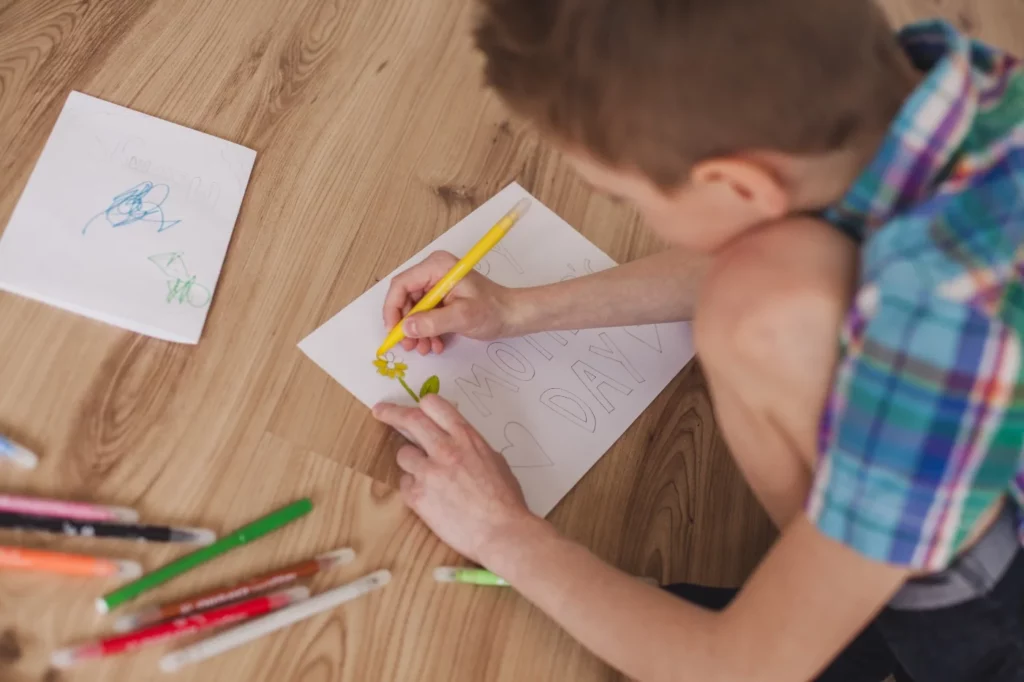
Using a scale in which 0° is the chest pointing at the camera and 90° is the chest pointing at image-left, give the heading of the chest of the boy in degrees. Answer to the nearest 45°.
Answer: approximately 90°
